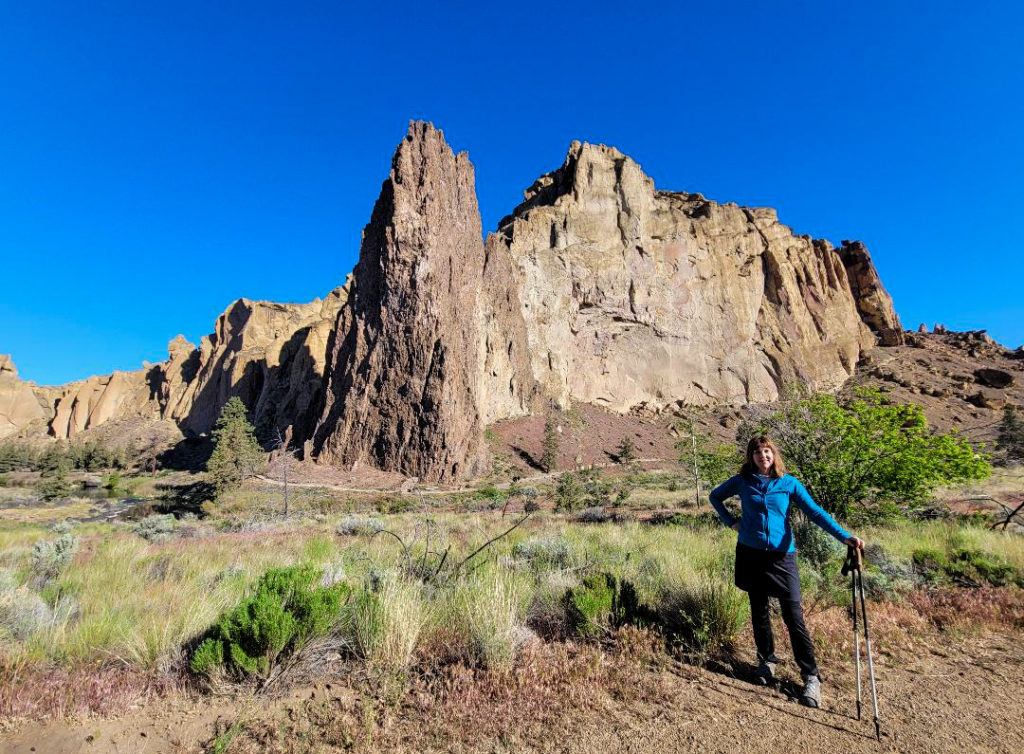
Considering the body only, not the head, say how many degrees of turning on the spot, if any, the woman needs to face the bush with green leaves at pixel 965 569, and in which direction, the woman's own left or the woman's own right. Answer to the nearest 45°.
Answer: approximately 135° to the woman's own left

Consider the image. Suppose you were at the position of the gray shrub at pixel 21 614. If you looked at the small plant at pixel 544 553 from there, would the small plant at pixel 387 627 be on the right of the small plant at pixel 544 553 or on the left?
right

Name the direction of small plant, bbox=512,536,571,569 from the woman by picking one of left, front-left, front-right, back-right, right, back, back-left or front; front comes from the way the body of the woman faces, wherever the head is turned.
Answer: back-right

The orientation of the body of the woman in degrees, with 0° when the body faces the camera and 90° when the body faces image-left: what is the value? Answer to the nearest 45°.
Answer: approximately 0°

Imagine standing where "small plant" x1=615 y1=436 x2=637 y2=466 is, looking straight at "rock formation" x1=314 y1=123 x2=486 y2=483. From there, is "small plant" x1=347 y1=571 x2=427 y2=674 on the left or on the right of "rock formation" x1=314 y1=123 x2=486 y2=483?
left

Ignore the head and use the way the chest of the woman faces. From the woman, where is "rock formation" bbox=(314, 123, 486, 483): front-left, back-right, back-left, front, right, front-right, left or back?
back-right

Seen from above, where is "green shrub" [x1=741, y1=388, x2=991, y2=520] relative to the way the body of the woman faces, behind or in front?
behind

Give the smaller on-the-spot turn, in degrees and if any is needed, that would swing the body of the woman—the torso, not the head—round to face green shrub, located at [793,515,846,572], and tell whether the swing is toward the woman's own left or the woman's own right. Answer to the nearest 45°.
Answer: approximately 180°

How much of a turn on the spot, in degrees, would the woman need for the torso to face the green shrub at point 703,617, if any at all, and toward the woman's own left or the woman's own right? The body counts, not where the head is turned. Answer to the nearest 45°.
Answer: approximately 135° to the woman's own right
